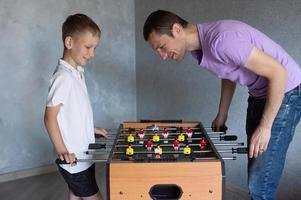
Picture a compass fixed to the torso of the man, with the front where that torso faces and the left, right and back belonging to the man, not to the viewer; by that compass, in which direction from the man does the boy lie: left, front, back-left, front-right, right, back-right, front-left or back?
front

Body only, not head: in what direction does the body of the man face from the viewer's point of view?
to the viewer's left
